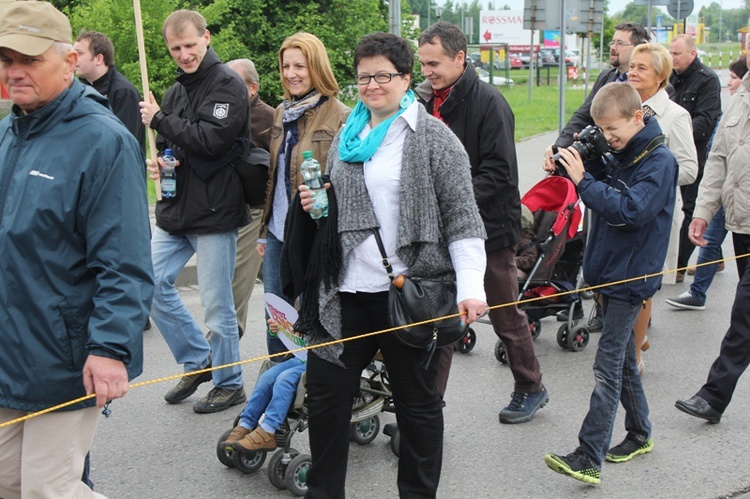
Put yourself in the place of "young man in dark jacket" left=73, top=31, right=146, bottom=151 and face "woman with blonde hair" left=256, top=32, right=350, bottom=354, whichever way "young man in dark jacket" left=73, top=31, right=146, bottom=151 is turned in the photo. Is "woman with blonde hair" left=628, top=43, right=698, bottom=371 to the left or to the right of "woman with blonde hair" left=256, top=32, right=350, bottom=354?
left

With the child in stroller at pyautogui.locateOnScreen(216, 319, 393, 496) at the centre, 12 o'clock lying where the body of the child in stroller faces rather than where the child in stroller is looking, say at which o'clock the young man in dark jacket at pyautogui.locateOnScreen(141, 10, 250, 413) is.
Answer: The young man in dark jacket is roughly at 4 o'clock from the child in stroller.

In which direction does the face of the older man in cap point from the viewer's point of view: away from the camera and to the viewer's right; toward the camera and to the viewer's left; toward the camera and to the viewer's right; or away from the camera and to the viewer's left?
toward the camera and to the viewer's left

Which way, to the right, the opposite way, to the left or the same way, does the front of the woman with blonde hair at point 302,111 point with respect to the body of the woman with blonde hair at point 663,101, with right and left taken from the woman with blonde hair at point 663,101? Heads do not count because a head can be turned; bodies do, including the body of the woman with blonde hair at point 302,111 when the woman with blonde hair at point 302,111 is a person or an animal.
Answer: the same way

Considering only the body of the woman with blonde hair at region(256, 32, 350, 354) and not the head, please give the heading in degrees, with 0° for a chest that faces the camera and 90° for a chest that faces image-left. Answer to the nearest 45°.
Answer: approximately 45°

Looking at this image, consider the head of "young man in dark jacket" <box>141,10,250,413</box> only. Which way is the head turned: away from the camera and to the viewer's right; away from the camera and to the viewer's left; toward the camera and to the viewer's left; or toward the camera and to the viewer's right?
toward the camera and to the viewer's left

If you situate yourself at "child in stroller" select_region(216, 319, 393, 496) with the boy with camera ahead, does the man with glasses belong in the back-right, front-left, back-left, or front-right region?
front-left

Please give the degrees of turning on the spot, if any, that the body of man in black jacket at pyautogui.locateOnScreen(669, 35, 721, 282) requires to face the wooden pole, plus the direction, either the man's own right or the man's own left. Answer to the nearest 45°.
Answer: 0° — they already face it

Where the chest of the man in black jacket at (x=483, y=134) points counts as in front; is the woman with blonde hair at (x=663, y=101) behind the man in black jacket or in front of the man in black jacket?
behind

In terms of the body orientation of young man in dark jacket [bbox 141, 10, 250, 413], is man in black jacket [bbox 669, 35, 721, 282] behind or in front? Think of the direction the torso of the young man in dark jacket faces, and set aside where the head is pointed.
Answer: behind

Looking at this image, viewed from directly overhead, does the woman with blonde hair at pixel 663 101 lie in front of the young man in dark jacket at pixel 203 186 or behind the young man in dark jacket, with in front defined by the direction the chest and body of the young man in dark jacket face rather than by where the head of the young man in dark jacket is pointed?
behind

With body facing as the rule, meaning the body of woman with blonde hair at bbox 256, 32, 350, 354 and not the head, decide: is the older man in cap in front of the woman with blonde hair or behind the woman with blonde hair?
in front

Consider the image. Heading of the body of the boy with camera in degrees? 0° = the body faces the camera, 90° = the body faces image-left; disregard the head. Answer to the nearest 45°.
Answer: approximately 90°

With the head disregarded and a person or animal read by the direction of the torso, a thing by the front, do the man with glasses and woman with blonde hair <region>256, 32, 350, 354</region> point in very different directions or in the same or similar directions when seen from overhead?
same or similar directions

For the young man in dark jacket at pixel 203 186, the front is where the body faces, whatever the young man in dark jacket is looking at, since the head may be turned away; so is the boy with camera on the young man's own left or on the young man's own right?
on the young man's own left

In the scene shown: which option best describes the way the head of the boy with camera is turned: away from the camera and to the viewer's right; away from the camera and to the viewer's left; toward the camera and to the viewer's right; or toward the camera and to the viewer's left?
toward the camera and to the viewer's left

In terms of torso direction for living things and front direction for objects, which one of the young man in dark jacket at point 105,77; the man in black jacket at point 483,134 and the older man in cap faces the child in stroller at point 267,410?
the man in black jacket
